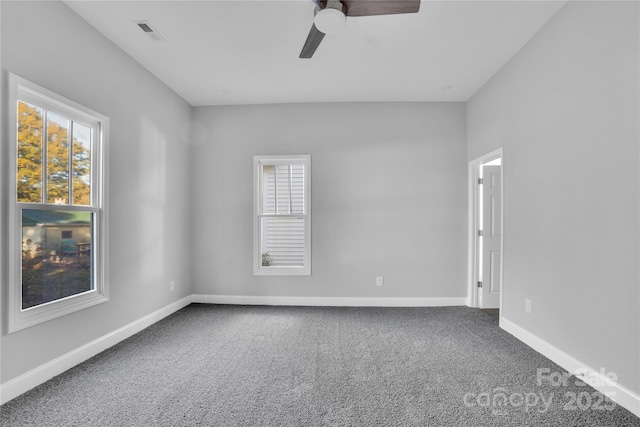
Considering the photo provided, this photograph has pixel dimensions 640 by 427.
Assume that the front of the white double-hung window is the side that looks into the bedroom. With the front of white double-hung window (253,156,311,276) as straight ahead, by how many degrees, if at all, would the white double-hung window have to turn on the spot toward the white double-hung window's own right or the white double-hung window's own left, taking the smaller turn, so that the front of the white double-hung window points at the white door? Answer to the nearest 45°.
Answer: approximately 90° to the white double-hung window's own left

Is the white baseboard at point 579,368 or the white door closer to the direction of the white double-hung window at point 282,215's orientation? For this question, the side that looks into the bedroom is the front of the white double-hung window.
the white baseboard

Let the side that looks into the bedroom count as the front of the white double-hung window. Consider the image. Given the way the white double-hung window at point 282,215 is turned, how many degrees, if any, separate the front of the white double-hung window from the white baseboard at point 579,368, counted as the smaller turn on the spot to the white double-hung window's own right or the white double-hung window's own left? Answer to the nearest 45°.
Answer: approximately 45° to the white double-hung window's own left

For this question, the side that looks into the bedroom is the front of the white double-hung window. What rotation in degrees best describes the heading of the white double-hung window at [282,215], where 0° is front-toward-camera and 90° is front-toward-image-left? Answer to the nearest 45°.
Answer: approximately 0°

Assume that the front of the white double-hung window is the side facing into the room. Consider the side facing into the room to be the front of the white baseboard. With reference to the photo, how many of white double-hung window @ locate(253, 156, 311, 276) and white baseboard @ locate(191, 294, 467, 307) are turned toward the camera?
2
